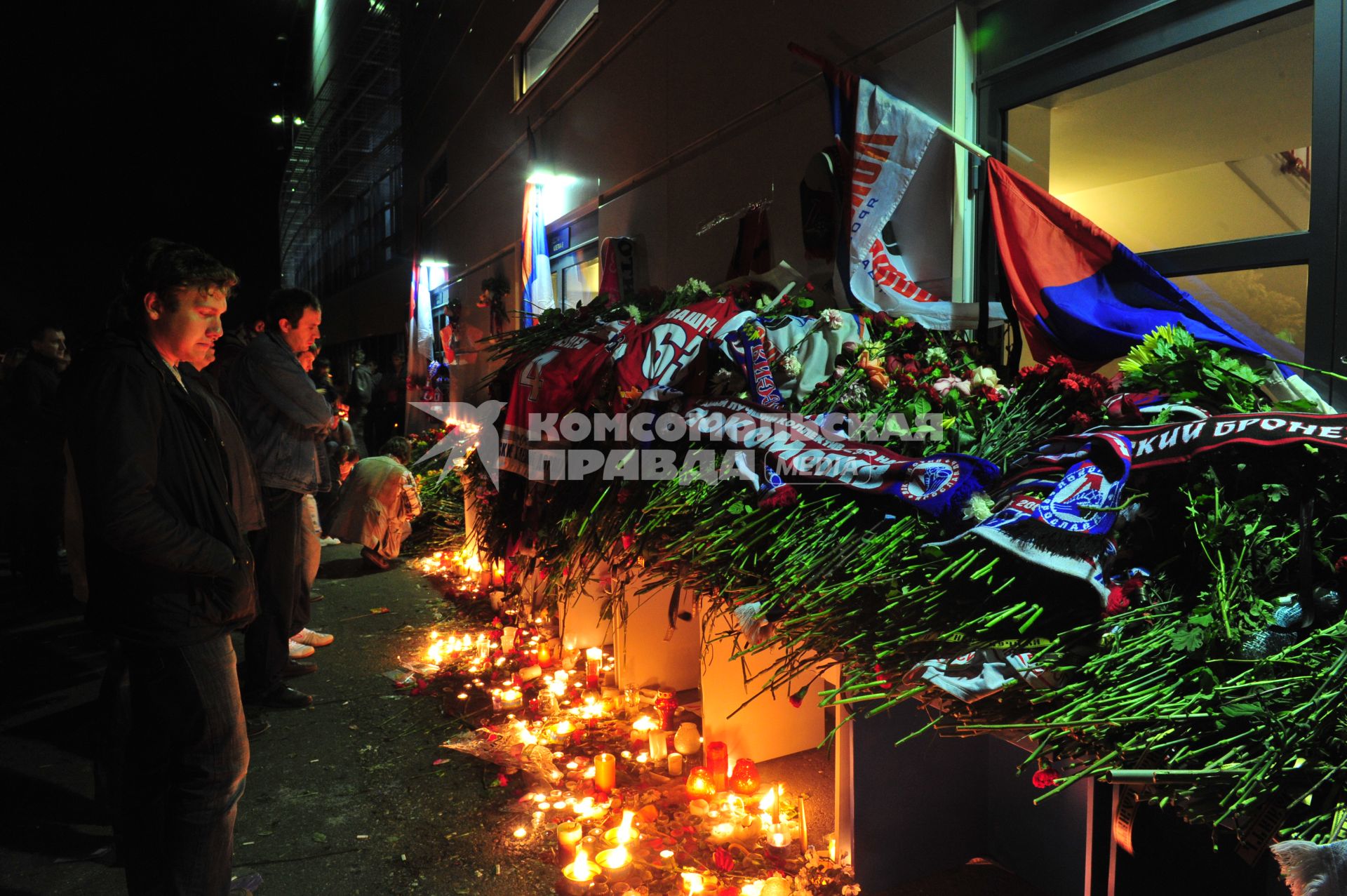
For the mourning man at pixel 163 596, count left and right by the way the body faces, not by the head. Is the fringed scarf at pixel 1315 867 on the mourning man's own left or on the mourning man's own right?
on the mourning man's own right

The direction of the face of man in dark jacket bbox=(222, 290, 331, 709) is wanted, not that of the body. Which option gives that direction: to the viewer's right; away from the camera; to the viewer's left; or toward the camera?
to the viewer's right

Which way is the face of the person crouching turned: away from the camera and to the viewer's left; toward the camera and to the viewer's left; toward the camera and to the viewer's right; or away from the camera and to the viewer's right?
away from the camera and to the viewer's right

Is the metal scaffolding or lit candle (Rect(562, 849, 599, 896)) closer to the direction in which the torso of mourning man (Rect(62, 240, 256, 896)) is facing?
the lit candle

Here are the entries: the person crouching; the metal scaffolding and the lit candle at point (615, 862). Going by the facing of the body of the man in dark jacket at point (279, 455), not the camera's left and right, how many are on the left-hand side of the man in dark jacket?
2

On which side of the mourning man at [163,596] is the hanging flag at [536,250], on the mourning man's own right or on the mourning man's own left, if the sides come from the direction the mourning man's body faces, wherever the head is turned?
on the mourning man's own left

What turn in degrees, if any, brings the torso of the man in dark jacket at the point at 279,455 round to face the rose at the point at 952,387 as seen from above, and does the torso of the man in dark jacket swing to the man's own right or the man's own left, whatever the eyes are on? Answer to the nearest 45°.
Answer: approximately 45° to the man's own right

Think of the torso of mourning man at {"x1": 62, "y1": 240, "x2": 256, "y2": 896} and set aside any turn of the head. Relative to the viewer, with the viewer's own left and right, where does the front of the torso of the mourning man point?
facing to the right of the viewer

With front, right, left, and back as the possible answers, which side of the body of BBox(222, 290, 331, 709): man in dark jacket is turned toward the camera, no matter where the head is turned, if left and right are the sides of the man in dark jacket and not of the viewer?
right

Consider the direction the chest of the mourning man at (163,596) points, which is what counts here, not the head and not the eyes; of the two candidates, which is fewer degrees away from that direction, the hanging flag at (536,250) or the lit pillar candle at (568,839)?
the lit pillar candle
